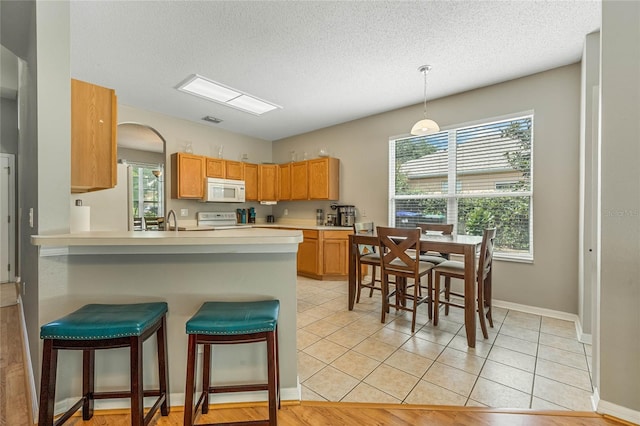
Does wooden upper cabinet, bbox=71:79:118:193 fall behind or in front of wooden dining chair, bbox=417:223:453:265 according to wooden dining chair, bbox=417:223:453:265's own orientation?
in front

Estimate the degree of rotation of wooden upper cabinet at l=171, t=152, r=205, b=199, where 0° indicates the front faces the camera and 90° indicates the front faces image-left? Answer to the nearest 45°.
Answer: approximately 315°

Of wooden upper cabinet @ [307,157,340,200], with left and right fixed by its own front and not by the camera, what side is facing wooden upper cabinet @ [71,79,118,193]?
front

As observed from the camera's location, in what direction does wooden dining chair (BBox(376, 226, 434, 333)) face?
facing away from the viewer and to the right of the viewer

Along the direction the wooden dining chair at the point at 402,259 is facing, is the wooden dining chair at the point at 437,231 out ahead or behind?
ahead

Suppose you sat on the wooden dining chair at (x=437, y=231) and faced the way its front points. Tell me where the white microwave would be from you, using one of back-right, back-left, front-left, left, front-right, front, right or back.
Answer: front-right

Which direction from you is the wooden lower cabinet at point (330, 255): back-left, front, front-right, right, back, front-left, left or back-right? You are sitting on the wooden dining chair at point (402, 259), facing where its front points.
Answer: left

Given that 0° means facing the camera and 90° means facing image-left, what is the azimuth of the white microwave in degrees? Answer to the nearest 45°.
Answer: approximately 315°

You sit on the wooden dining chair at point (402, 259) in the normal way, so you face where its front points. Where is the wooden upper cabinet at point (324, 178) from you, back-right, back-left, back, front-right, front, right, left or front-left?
left

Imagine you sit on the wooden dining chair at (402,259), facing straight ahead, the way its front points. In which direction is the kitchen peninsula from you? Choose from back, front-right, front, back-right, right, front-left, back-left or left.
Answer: back

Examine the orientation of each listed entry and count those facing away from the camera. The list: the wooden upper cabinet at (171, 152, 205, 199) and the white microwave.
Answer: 0
